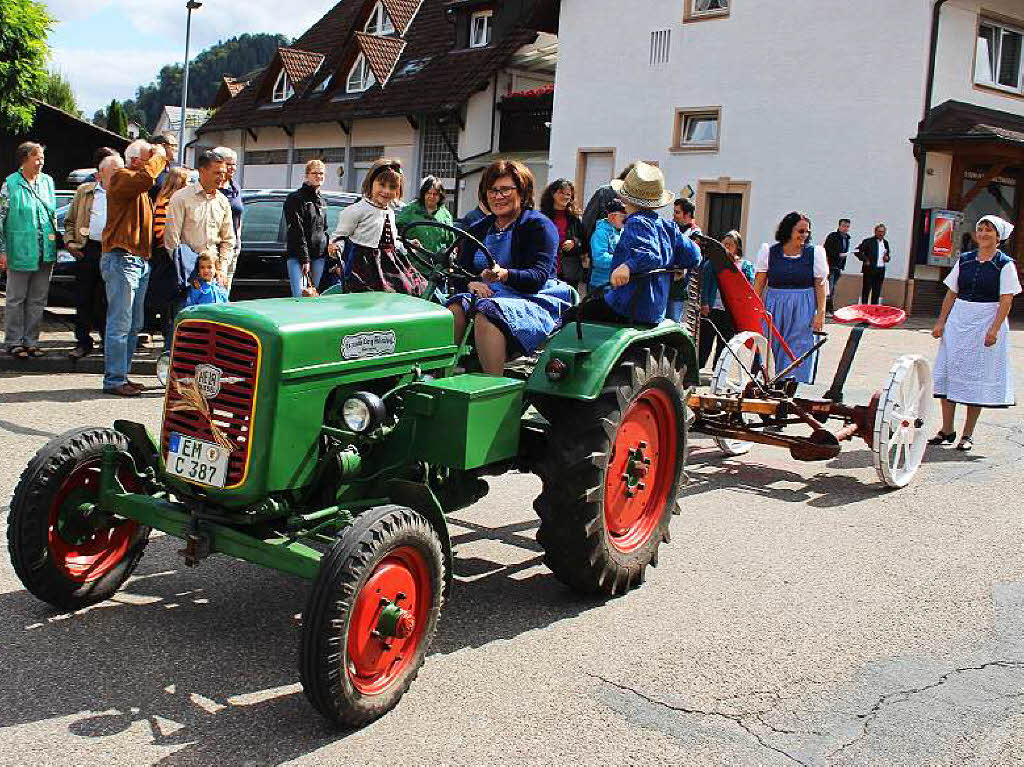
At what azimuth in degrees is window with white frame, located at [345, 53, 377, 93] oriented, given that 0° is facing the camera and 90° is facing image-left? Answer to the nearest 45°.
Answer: approximately 45°

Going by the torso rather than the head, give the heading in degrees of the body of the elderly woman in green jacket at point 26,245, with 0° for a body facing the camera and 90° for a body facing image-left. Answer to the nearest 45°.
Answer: approximately 315°

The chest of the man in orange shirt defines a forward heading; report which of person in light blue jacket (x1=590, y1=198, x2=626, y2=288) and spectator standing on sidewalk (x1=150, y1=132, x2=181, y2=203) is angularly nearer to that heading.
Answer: the person in light blue jacket

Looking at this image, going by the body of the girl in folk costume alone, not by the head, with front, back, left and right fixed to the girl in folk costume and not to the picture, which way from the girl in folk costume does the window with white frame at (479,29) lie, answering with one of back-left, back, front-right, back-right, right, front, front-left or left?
back-left

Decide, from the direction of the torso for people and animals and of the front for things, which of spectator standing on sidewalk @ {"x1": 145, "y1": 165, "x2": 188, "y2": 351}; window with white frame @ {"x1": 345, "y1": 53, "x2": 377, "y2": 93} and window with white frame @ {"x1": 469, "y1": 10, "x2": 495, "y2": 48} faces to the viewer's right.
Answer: the spectator standing on sidewalk

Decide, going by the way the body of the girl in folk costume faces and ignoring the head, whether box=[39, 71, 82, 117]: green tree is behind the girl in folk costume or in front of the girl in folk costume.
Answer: behind

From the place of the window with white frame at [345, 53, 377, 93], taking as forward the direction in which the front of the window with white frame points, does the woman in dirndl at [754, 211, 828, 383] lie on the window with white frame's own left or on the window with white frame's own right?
on the window with white frame's own left

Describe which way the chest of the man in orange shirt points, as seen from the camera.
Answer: to the viewer's right

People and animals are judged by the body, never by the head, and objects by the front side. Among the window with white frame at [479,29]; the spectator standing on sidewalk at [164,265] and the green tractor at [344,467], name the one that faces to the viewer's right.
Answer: the spectator standing on sidewalk

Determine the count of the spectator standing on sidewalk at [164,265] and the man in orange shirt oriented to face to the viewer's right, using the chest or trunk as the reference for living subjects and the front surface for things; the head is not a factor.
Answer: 2

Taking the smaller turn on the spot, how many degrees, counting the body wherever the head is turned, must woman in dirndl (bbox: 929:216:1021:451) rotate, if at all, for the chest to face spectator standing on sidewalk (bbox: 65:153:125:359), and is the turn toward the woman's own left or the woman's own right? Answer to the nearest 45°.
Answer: approximately 45° to the woman's own right
